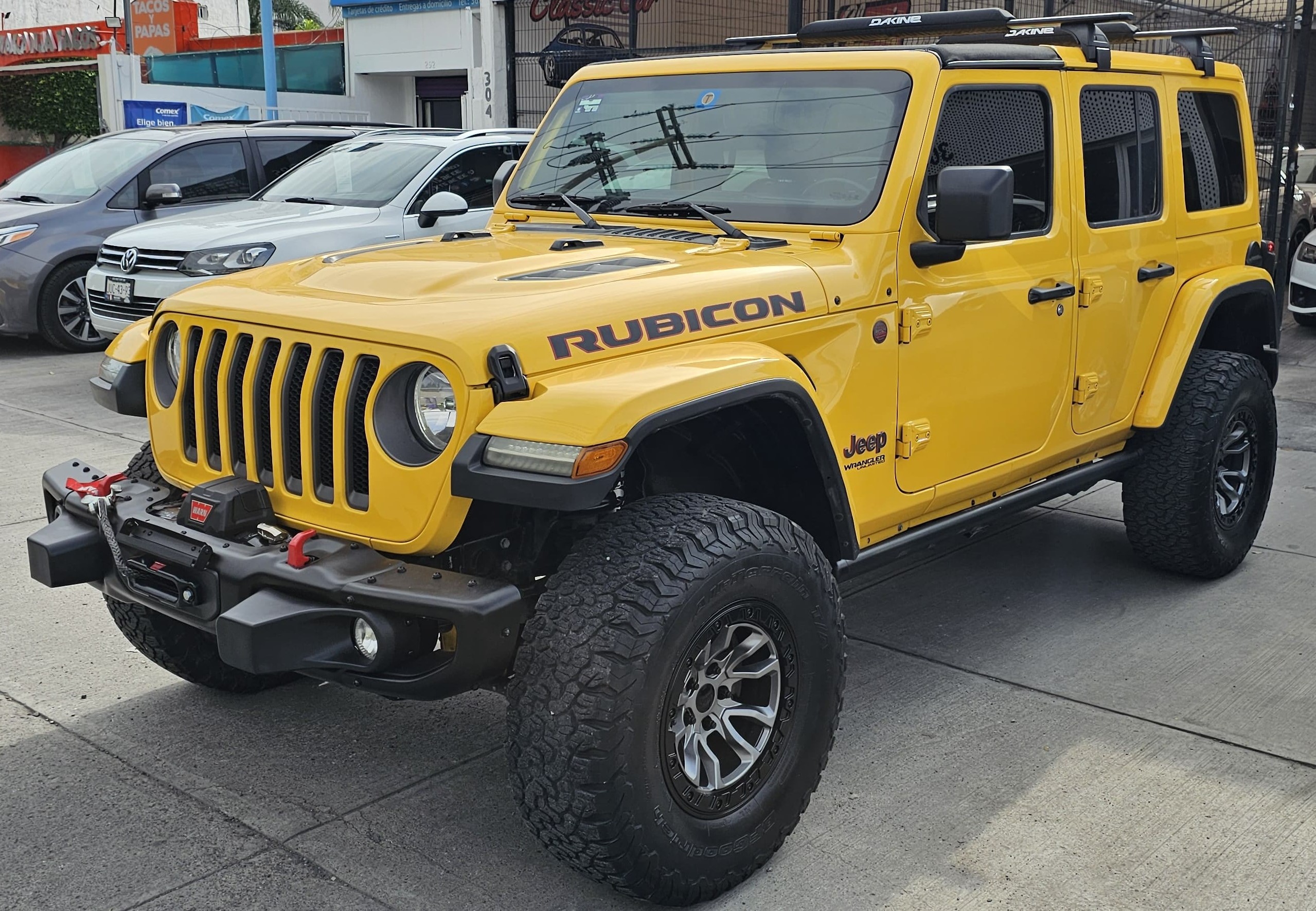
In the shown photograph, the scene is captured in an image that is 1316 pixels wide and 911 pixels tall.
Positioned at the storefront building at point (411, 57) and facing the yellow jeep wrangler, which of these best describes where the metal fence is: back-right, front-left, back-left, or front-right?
front-left

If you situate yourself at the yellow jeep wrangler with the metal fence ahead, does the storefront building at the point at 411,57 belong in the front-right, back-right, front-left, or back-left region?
front-left

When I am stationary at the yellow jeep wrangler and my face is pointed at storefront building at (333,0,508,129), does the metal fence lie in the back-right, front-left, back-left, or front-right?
front-right

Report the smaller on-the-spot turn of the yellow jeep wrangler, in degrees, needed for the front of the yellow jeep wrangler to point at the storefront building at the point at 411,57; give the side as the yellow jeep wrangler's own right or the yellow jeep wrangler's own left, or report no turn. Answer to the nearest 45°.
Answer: approximately 135° to the yellow jeep wrangler's own right

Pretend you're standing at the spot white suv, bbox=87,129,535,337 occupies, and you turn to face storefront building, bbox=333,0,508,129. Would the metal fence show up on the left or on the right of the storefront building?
right

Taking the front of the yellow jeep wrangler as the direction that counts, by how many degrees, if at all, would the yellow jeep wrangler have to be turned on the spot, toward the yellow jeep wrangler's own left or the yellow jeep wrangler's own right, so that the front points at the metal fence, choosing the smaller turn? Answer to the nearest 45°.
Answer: approximately 135° to the yellow jeep wrangler's own right

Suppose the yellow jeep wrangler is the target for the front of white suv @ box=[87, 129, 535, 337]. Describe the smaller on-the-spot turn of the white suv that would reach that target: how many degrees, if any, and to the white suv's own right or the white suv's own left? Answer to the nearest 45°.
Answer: approximately 45° to the white suv's own left

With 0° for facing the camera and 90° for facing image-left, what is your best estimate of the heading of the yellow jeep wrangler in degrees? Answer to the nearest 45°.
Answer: approximately 45°

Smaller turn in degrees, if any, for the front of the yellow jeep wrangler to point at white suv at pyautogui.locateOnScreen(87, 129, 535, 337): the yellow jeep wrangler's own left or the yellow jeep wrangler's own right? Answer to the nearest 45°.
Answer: approximately 135° to the yellow jeep wrangler's own right

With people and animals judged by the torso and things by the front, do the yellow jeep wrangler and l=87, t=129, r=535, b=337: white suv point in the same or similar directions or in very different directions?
same or similar directions

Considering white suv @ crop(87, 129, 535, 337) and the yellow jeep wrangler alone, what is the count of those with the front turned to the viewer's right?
0

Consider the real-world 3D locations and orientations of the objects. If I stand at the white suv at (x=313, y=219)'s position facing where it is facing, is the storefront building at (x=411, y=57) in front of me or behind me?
behind
